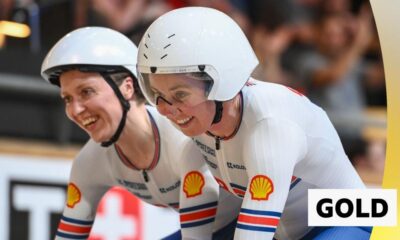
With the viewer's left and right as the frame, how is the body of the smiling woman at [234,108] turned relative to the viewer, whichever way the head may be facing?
facing the viewer and to the left of the viewer

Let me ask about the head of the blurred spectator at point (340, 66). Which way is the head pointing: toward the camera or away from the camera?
toward the camera

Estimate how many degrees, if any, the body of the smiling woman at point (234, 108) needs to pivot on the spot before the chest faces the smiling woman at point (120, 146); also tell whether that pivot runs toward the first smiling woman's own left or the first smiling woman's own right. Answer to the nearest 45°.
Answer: approximately 90° to the first smiling woman's own right

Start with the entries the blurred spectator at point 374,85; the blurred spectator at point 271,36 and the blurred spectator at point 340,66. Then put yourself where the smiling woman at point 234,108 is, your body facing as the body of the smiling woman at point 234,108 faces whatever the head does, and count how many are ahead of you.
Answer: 0

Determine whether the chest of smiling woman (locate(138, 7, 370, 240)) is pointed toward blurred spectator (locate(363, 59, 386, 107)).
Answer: no

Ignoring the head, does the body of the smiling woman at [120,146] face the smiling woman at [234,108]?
no

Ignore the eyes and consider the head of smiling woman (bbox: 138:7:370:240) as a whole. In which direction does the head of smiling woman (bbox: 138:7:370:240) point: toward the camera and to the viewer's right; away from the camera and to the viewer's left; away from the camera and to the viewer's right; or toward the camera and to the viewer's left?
toward the camera and to the viewer's left

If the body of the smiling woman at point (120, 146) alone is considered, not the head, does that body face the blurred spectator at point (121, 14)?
no

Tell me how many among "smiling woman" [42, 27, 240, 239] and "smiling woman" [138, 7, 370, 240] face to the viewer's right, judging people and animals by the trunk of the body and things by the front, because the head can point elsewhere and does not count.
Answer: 0

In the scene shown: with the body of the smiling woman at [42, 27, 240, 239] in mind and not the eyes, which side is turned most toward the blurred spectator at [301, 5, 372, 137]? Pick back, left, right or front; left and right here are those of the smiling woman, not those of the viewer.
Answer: back

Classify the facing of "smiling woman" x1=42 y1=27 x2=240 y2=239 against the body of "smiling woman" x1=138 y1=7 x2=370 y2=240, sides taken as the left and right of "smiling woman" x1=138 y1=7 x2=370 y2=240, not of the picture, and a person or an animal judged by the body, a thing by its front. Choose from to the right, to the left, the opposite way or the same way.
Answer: the same way
